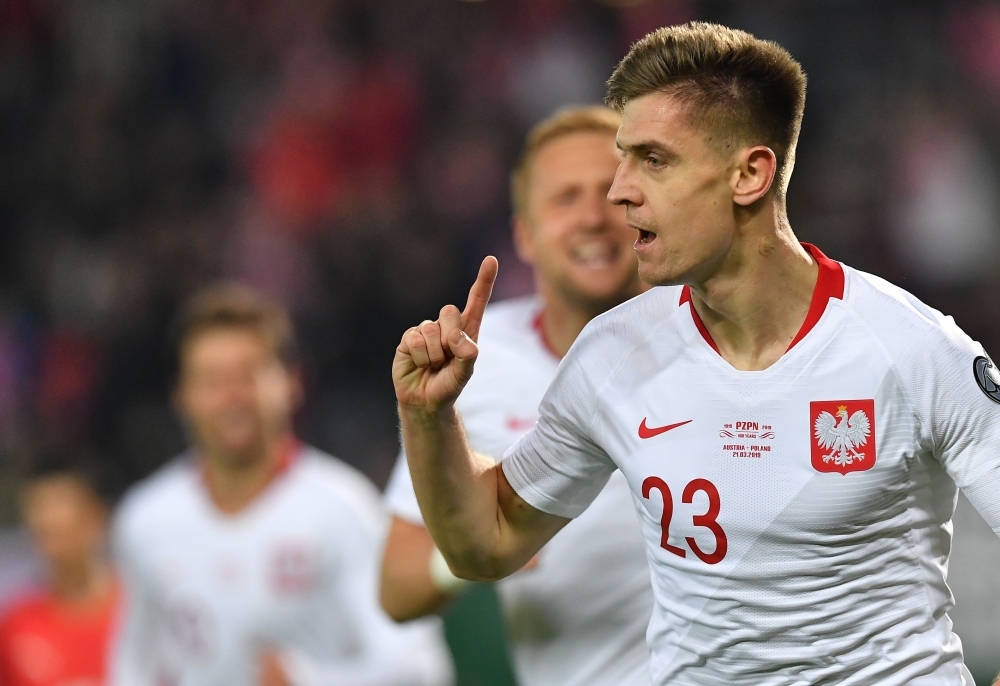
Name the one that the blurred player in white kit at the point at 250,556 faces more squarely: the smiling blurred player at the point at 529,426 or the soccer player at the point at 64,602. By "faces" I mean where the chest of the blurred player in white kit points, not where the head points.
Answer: the smiling blurred player

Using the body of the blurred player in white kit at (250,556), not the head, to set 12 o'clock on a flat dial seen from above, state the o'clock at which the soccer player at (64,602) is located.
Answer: The soccer player is roughly at 5 o'clock from the blurred player in white kit.

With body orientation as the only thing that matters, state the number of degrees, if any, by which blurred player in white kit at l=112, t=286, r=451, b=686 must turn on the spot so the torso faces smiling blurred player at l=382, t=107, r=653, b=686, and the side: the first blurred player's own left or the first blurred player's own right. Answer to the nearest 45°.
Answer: approximately 45° to the first blurred player's own left

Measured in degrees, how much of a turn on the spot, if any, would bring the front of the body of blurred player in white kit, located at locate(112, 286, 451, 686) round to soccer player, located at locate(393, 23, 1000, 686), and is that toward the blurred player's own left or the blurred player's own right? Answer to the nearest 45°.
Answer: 0° — they already face them

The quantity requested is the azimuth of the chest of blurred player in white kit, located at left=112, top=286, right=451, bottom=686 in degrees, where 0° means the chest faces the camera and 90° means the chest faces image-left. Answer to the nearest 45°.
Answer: approximately 0°
